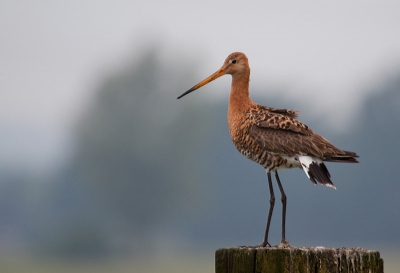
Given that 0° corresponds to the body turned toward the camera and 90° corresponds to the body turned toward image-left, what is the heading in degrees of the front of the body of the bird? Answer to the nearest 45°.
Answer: approximately 90°
